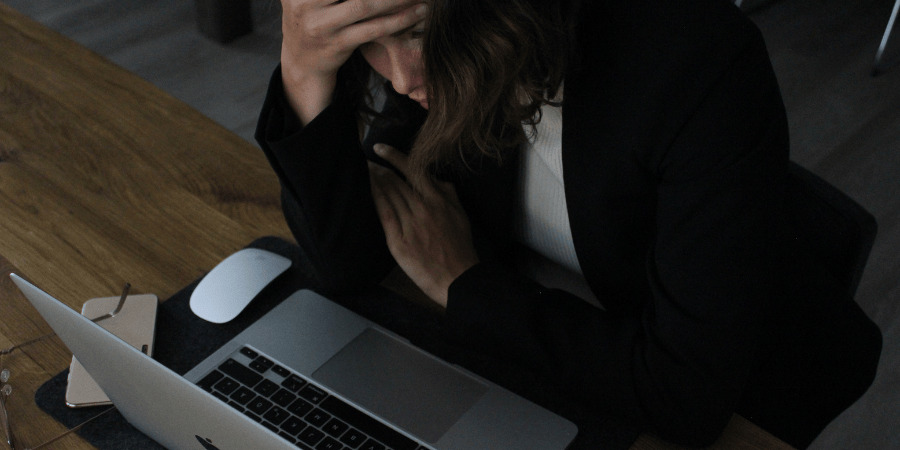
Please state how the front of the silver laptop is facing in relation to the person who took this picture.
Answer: facing away from the viewer and to the right of the viewer
